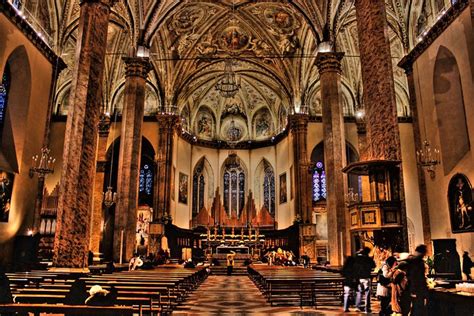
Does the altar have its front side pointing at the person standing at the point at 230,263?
yes

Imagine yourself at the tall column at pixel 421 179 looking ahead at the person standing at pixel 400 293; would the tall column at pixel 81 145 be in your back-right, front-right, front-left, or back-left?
front-right

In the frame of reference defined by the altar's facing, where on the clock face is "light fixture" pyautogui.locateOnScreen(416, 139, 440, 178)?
The light fixture is roughly at 11 o'clock from the altar.

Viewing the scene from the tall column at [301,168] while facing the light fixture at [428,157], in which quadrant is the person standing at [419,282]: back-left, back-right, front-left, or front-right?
front-right

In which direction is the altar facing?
toward the camera

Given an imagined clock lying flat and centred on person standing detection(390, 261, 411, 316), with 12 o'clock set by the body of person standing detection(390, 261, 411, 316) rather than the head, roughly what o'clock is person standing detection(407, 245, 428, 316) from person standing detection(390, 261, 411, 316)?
person standing detection(407, 245, 428, 316) is roughly at 2 o'clock from person standing detection(390, 261, 411, 316).
